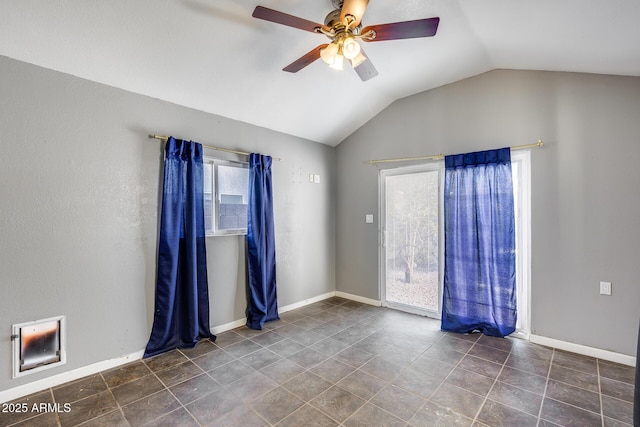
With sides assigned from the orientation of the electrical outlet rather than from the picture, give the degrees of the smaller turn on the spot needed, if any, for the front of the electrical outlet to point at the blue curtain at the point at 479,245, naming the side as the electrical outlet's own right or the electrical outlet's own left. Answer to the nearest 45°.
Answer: approximately 90° to the electrical outlet's own right

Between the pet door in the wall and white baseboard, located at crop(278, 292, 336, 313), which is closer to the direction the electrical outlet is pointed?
the pet door in the wall

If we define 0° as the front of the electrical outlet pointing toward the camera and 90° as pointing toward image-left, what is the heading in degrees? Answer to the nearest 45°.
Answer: approximately 0°

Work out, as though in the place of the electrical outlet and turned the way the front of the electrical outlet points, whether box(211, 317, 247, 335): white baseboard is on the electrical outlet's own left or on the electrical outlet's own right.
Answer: on the electrical outlet's own right

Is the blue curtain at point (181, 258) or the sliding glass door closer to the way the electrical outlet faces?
the blue curtain

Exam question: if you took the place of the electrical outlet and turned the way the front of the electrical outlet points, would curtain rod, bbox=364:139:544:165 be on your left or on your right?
on your right

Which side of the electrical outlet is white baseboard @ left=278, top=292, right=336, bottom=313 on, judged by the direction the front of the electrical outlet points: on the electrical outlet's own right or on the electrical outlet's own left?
on the electrical outlet's own right

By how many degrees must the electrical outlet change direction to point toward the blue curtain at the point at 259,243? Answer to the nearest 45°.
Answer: approximately 45° to its right

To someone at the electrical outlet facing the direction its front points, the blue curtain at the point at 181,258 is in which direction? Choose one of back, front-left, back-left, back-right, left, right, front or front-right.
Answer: front-right

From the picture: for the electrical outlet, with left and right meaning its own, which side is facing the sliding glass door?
right

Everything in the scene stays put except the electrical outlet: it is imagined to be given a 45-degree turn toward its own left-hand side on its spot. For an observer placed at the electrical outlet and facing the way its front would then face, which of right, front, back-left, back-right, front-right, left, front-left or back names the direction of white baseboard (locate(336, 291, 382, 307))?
back-right

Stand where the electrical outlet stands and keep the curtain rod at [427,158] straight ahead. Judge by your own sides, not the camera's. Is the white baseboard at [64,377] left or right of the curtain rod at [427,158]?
left
